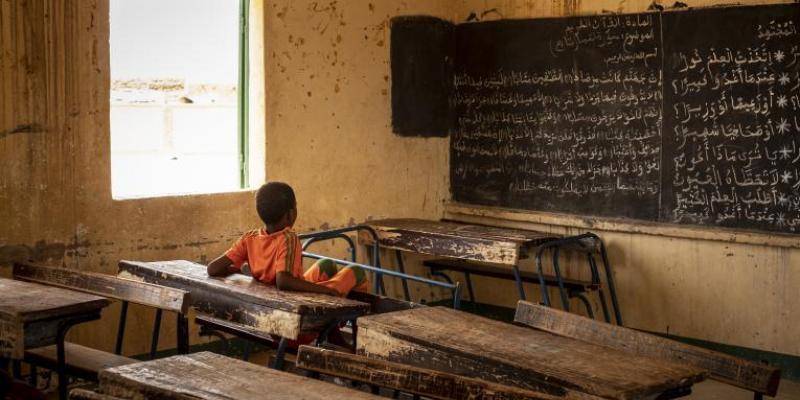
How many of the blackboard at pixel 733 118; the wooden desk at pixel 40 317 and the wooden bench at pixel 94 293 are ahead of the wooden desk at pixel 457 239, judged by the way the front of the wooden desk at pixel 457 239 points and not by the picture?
2
